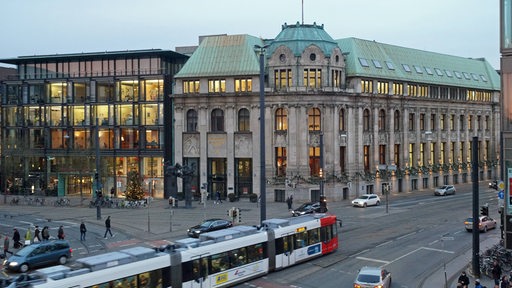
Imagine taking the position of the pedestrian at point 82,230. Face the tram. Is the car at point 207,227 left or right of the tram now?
left

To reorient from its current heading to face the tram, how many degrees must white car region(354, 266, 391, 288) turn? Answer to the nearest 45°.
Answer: approximately 135° to its left

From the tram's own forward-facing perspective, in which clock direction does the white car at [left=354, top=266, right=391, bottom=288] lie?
The white car is roughly at 2 o'clock from the tram.

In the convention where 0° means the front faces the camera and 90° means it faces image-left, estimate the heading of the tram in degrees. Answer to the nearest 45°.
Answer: approximately 225°

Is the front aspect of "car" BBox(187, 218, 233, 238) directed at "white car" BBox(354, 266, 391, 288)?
no

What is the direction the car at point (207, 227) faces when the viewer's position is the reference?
facing the viewer and to the left of the viewer

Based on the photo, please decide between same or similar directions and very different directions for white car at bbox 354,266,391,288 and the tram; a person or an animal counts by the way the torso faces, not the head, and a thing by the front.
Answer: same or similar directions

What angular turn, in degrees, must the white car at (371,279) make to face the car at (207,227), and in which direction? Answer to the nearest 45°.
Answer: approximately 90° to its left

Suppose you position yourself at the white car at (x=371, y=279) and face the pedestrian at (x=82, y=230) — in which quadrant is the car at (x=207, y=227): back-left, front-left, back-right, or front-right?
front-right

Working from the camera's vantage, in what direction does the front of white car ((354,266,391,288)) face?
facing away from the viewer and to the right of the viewer

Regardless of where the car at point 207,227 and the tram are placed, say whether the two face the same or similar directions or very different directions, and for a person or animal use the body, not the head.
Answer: very different directions

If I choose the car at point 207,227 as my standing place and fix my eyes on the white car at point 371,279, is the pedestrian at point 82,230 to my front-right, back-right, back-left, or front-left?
back-right
